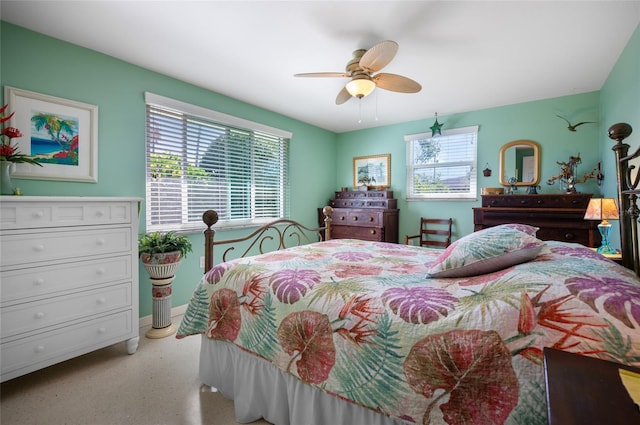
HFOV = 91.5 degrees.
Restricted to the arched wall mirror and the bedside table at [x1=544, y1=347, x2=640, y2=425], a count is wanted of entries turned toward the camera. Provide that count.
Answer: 1

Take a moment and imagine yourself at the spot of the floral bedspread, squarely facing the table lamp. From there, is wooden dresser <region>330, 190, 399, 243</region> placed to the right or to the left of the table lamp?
left

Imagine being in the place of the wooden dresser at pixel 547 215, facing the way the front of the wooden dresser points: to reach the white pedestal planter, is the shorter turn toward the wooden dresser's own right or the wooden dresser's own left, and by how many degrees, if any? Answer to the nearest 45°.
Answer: approximately 45° to the wooden dresser's own right

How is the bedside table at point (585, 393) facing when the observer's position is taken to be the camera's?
facing to the left of the viewer

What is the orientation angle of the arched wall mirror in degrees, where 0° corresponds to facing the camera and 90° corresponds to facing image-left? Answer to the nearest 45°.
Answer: approximately 0°

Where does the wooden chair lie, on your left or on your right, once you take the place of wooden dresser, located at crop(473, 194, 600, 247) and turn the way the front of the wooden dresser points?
on your right

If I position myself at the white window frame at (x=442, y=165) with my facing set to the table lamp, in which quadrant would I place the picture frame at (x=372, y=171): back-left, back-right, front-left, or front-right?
back-right

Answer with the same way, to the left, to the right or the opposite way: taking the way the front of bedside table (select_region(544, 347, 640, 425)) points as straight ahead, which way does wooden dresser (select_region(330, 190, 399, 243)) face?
to the left

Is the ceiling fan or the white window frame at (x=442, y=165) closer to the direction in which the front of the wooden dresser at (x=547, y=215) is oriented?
the ceiling fan

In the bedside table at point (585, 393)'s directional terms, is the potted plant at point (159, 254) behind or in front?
in front

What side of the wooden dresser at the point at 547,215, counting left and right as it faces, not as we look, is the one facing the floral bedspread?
front

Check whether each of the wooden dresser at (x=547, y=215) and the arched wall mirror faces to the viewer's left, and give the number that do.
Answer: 0

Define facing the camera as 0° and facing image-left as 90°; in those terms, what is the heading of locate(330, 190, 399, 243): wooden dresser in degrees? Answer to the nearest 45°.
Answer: approximately 45°
